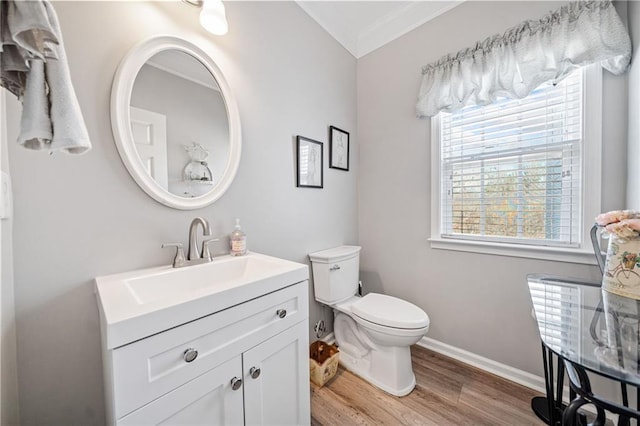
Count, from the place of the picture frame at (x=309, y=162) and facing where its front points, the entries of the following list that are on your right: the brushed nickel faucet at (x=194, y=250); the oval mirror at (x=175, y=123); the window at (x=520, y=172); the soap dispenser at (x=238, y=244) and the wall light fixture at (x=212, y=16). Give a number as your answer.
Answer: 4

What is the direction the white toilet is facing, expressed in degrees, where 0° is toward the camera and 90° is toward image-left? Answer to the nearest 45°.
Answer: approximately 315°

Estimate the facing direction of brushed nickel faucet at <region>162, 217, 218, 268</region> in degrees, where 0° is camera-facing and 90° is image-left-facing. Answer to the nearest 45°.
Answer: approximately 315°

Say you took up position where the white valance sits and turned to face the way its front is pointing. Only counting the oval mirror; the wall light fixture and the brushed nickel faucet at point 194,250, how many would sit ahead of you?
3
